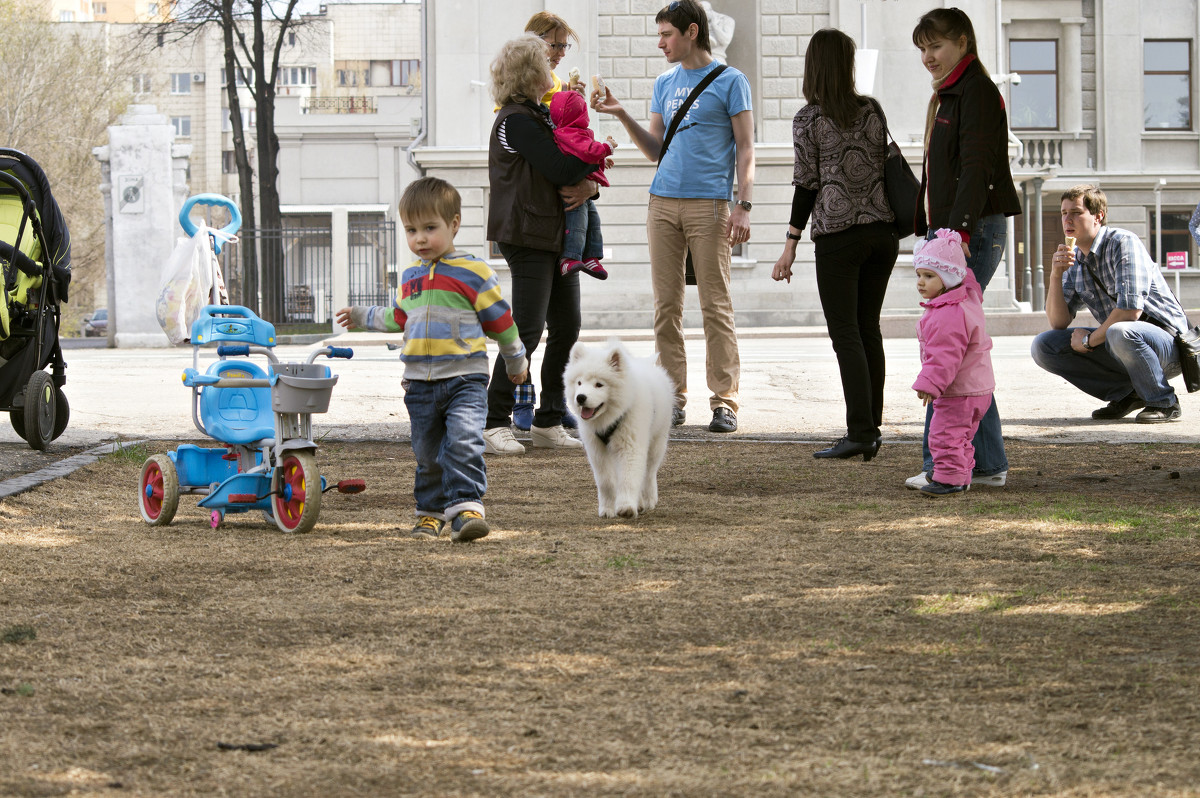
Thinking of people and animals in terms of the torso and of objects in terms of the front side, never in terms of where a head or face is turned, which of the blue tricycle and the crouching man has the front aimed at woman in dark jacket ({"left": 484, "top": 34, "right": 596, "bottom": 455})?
the crouching man

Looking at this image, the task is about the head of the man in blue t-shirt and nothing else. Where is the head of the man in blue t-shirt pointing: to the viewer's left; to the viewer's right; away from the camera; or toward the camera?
to the viewer's left

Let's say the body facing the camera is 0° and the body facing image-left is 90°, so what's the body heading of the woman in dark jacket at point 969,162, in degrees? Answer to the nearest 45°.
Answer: approximately 45°

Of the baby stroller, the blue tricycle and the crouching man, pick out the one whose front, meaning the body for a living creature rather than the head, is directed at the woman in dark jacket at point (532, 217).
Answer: the crouching man

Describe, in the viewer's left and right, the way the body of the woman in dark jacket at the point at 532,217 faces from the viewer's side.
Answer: facing to the right of the viewer

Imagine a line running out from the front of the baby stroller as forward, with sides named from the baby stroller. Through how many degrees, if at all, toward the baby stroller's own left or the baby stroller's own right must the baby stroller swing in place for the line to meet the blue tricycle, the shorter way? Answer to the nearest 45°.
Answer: approximately 45° to the baby stroller's own left

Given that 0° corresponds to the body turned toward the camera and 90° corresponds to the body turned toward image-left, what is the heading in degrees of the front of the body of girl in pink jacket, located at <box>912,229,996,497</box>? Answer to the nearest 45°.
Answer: approximately 90°

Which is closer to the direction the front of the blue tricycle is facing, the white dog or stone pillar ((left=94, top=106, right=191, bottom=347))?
the white dog

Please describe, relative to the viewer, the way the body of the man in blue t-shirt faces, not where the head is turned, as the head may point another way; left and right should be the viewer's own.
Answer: facing the viewer and to the left of the viewer

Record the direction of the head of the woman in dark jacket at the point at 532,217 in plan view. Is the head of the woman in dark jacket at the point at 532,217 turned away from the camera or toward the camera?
away from the camera

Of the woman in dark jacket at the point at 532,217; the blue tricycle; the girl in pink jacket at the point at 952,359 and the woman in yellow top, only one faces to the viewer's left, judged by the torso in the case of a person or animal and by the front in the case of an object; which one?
the girl in pink jacket

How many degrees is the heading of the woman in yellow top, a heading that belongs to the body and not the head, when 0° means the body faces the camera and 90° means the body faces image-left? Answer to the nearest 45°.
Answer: approximately 315°

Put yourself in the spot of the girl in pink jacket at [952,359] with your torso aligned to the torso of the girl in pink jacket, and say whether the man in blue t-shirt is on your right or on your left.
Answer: on your right

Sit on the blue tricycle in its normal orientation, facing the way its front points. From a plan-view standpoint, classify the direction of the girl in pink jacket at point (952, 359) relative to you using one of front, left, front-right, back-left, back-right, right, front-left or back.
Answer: front-left
